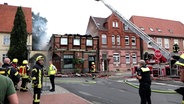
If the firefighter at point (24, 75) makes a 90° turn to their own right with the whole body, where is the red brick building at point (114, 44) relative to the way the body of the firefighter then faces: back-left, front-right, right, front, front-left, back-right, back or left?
left

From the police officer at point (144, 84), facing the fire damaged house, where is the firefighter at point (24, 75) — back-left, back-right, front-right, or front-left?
front-left

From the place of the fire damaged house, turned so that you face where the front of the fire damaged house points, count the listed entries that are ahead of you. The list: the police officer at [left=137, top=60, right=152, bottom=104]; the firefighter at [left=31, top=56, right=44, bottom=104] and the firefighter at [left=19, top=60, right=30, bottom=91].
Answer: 3

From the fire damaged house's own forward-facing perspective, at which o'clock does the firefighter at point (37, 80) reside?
The firefighter is roughly at 12 o'clock from the fire damaged house.

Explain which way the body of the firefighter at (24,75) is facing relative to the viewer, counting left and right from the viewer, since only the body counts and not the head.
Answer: facing away from the viewer and to the right of the viewer

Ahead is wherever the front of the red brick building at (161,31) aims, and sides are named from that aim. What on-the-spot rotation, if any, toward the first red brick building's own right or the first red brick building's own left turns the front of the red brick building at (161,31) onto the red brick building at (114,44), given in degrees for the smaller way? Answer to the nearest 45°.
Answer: approximately 45° to the first red brick building's own right

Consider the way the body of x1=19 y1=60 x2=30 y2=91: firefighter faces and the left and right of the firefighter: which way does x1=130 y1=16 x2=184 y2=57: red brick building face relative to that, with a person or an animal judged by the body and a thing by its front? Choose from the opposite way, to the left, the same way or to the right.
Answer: the opposite way

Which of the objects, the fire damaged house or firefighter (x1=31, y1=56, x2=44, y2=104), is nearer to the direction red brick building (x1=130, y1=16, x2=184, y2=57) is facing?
the firefighter

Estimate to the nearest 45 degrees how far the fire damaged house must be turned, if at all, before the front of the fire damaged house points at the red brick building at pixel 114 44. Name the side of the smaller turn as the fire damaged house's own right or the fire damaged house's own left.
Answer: approximately 90° to the fire damaged house's own left

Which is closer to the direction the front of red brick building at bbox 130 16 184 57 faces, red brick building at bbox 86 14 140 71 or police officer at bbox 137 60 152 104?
the police officer

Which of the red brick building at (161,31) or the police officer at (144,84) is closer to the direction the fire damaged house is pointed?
the police officer

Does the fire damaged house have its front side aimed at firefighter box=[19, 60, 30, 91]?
yes

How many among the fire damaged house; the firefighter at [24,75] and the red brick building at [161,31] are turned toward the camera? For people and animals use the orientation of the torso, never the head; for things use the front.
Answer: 2

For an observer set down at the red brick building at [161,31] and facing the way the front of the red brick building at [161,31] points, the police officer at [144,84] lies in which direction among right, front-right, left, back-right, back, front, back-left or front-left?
front

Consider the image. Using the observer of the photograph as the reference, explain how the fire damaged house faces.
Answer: facing the viewer

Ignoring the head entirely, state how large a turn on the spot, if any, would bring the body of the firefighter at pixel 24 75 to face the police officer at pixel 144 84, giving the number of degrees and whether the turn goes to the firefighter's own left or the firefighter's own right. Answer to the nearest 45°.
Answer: approximately 90° to the firefighter's own right

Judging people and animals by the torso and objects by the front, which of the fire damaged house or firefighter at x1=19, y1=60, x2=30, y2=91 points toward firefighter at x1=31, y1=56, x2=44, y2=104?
the fire damaged house
